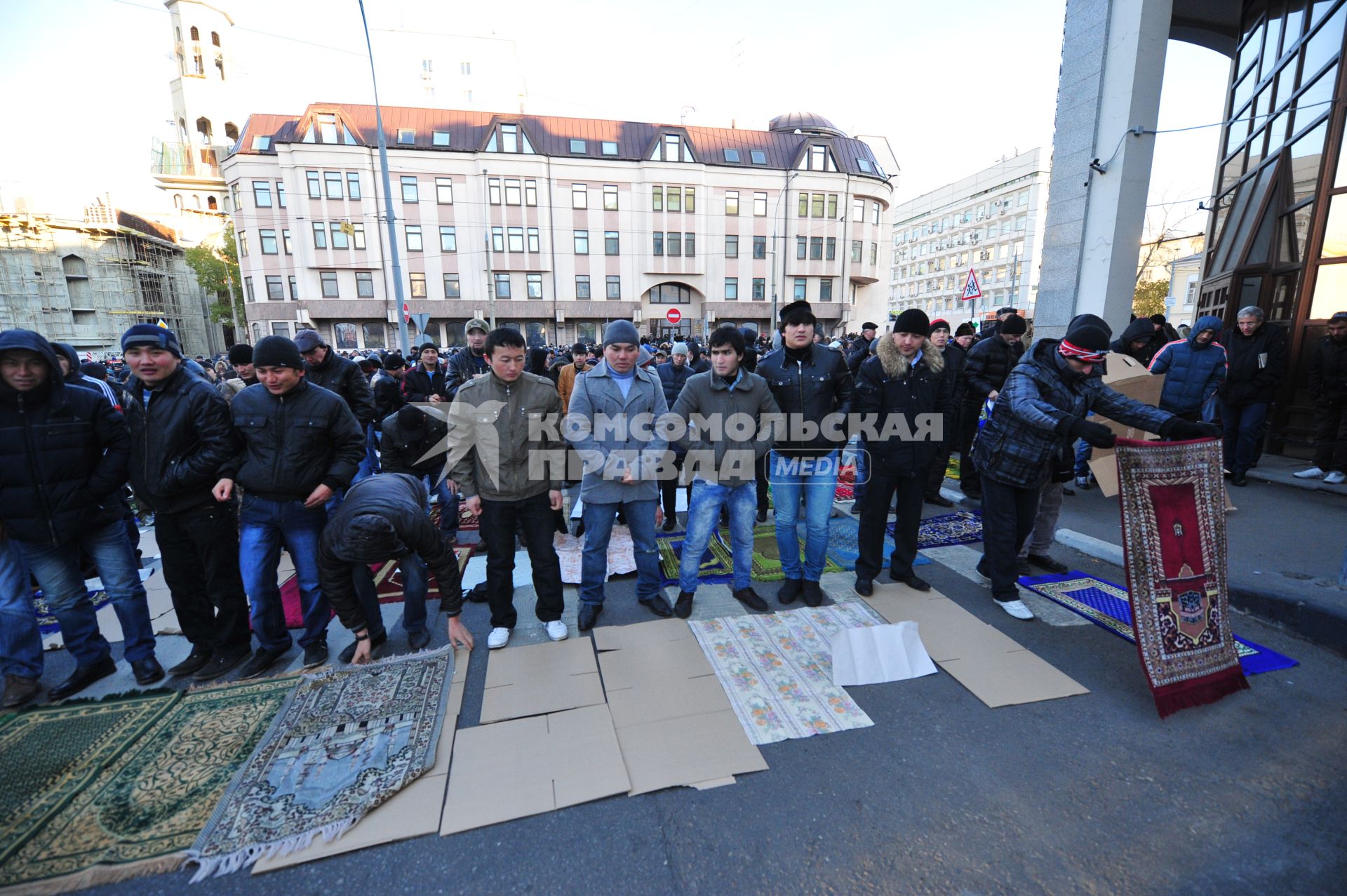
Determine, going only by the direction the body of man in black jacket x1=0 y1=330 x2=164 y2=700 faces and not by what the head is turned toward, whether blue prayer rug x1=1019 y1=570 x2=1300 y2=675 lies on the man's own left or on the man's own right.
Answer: on the man's own left

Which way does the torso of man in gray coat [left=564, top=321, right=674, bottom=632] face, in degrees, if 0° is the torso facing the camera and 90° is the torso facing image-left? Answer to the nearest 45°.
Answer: approximately 0°

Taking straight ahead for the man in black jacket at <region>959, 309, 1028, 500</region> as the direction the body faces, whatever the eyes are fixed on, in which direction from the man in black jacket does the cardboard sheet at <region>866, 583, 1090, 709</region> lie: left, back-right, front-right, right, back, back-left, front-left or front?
front-right

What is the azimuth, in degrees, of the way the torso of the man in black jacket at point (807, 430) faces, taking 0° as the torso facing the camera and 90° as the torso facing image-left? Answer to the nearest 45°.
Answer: approximately 0°

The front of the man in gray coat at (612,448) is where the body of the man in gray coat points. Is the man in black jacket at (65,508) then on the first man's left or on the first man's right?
on the first man's right

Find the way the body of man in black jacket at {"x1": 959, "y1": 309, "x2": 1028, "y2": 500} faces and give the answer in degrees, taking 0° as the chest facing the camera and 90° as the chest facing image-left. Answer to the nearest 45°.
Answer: approximately 315°
